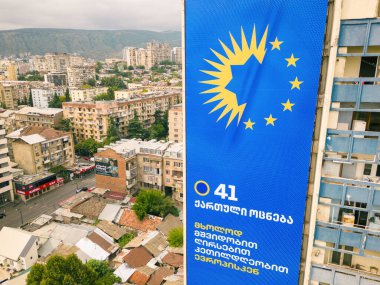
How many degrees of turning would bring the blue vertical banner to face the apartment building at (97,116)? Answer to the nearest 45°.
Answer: approximately 135° to its right

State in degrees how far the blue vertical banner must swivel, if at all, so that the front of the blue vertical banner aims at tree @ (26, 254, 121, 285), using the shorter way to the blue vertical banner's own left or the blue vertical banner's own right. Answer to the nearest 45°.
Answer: approximately 135° to the blue vertical banner's own right

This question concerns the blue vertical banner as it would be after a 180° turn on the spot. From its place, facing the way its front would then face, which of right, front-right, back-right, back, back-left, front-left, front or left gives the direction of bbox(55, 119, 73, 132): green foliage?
front-left

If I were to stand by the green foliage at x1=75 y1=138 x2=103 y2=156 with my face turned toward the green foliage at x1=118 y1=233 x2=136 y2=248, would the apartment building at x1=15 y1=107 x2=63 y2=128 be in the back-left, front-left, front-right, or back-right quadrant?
back-right

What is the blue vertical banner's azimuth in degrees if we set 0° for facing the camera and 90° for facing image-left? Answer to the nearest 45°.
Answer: approximately 0°

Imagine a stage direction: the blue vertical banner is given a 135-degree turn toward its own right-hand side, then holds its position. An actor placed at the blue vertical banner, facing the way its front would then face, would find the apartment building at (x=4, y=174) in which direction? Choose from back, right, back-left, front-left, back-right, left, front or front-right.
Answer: front

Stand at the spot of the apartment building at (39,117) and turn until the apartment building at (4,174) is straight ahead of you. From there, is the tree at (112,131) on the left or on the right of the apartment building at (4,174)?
left

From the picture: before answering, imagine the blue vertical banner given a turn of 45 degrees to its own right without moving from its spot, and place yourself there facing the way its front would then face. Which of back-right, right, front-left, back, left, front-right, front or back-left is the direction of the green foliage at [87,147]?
right

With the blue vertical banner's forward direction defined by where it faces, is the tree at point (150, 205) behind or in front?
behind

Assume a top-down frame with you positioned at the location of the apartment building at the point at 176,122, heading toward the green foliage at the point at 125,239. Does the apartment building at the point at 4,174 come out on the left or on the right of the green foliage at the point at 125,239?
right

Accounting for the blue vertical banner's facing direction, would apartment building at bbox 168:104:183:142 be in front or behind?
behind
